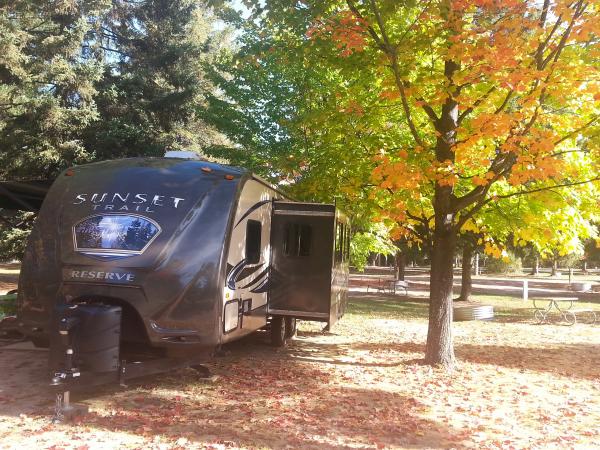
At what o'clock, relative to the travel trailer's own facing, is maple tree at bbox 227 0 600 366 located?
The maple tree is roughly at 7 o'clock from the travel trailer.

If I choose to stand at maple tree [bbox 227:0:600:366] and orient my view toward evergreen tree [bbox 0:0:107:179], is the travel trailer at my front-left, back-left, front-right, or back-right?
front-left

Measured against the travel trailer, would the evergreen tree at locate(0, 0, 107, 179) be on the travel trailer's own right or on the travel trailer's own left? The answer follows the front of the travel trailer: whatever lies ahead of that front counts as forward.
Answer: on the travel trailer's own right

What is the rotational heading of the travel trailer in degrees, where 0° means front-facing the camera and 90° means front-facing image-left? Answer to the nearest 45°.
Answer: approximately 45°

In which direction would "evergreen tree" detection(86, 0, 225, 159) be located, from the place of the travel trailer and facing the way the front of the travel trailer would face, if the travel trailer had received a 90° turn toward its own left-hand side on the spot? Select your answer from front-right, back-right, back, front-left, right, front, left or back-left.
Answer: back-left

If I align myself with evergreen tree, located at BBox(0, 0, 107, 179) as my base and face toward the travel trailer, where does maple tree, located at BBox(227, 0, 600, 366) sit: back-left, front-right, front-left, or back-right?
front-left
